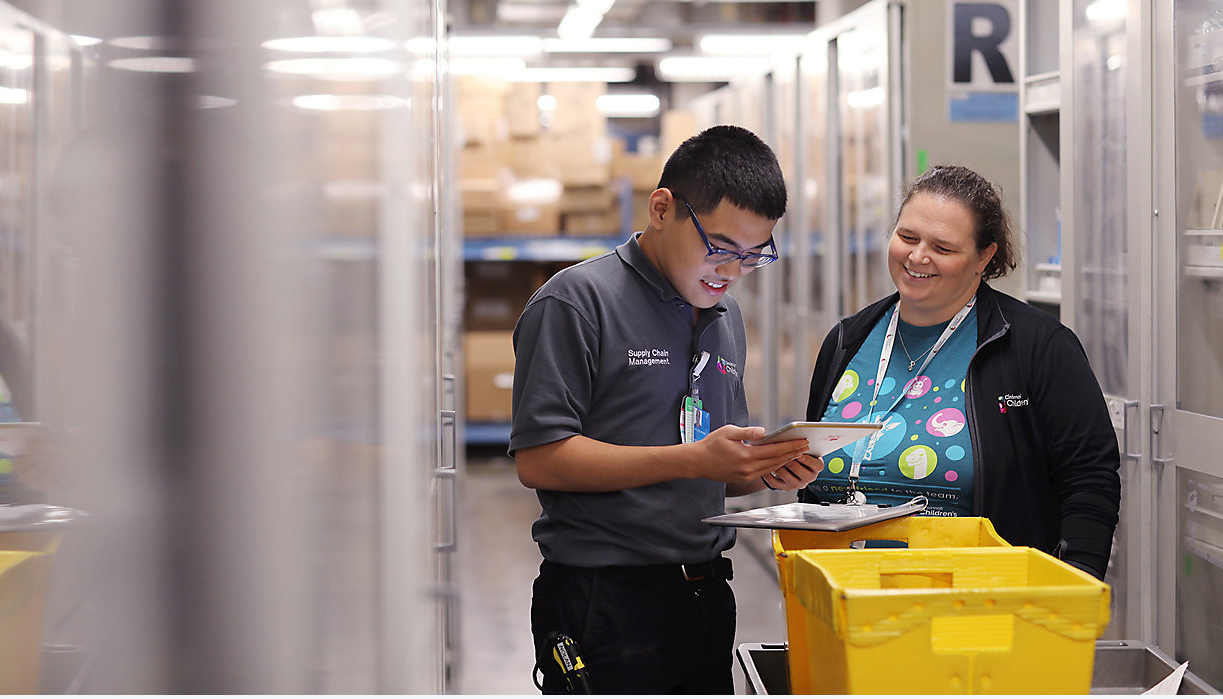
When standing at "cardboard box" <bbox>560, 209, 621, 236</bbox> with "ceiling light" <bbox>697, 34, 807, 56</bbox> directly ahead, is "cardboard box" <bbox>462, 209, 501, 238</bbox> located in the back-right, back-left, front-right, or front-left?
back-left

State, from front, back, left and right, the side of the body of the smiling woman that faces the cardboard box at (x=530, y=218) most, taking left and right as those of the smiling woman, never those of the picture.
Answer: right

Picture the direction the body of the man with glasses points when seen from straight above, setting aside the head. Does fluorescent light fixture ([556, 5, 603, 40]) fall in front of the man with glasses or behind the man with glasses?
behind

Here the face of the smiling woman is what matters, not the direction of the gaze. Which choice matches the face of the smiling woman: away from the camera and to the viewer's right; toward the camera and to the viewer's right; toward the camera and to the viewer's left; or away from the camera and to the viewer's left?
toward the camera and to the viewer's left

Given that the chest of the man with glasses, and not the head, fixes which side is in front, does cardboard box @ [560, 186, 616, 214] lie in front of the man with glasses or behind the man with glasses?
behind

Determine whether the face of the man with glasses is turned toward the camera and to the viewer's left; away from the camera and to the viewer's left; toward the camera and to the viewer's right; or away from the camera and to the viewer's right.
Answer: toward the camera and to the viewer's right

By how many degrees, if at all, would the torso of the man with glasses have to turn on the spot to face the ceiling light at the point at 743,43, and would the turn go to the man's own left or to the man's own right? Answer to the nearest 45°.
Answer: approximately 135° to the man's own left

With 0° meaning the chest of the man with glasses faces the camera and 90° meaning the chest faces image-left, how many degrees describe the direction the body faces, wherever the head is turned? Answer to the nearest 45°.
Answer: approximately 315°

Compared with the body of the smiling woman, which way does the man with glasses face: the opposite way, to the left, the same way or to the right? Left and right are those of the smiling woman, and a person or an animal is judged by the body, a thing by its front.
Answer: to the left

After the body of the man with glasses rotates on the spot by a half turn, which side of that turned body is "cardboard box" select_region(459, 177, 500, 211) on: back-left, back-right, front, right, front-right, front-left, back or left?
front-right

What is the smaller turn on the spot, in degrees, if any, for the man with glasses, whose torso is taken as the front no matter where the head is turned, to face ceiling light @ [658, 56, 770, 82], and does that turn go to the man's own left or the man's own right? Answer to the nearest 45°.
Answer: approximately 135° to the man's own left

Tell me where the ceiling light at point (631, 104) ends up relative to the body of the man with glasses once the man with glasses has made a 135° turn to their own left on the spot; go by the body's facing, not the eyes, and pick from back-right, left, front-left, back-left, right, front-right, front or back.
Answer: front

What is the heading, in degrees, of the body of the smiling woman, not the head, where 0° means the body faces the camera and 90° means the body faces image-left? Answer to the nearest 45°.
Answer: approximately 45°

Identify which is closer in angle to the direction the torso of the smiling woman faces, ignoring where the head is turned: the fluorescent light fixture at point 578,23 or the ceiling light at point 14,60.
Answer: the ceiling light

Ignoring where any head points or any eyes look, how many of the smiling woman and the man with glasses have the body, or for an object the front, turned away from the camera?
0
